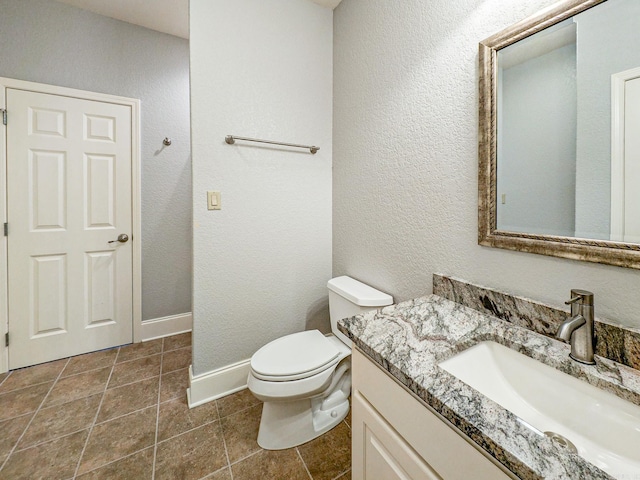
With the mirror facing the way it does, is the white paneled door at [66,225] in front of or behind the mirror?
in front

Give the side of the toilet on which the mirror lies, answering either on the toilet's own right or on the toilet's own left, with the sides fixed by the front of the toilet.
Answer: on the toilet's own left

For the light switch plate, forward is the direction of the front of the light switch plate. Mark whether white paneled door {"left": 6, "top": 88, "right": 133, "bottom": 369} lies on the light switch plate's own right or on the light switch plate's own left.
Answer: on the light switch plate's own right

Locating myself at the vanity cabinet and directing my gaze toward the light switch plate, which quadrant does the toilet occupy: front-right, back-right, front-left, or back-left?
front-right

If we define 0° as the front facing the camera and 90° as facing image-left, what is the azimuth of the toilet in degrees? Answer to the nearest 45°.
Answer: approximately 45°

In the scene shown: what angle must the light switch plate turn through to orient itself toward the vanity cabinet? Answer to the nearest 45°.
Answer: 0° — it already faces it

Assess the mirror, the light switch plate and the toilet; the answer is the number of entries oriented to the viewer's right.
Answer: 0

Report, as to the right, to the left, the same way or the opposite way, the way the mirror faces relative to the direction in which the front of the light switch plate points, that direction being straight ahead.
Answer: to the right

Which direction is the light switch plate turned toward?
toward the camera

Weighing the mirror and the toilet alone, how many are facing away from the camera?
0
